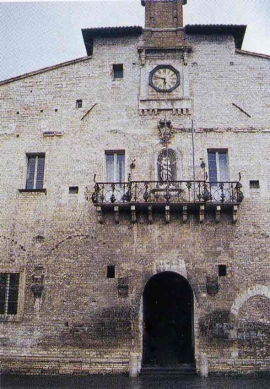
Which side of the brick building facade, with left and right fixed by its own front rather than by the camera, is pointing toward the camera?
front

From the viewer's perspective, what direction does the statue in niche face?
toward the camera
